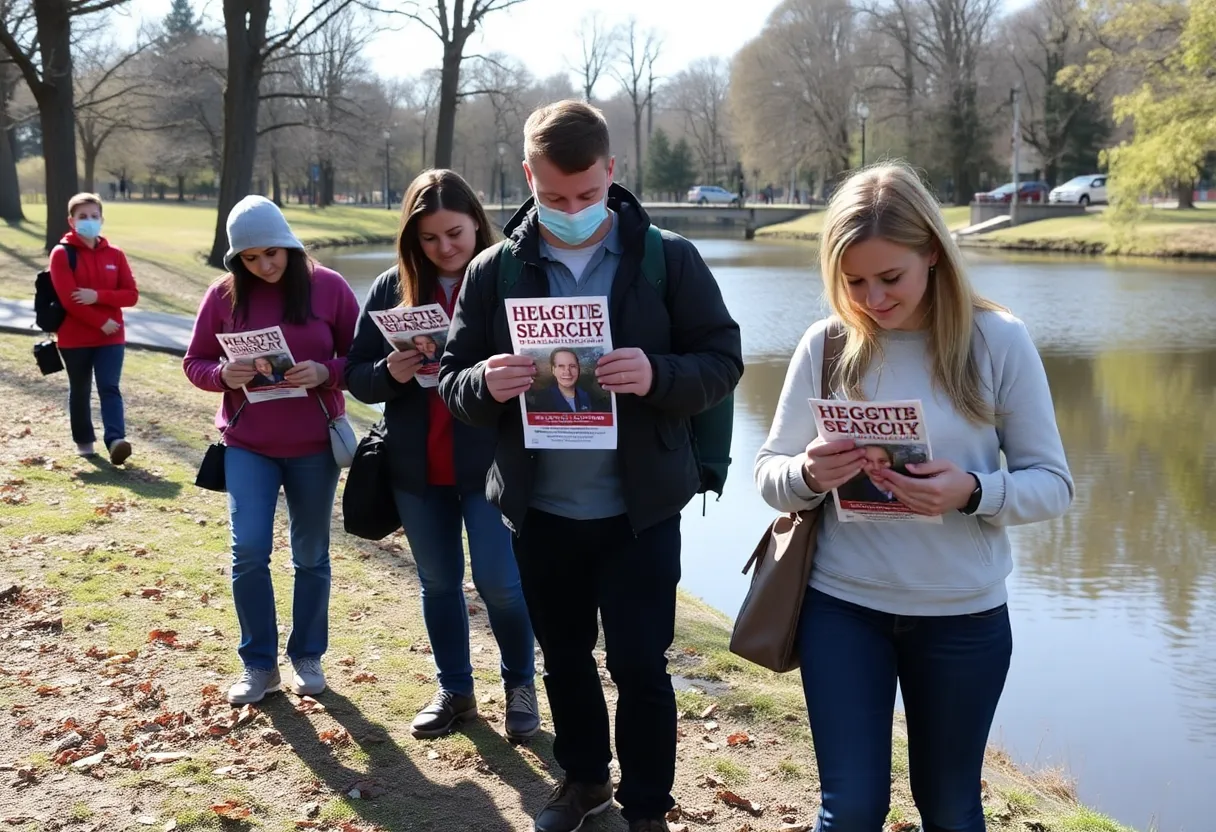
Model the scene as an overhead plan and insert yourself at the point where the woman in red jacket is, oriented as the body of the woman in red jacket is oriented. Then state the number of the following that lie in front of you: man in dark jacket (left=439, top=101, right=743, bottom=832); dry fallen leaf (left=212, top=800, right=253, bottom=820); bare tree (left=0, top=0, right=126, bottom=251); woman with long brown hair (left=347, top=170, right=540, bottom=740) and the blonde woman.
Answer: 4

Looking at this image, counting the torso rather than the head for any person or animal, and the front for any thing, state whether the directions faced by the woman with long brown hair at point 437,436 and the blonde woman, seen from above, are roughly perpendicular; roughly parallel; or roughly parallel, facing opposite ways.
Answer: roughly parallel

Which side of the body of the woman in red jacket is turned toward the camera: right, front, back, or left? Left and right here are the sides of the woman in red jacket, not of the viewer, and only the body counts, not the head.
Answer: front

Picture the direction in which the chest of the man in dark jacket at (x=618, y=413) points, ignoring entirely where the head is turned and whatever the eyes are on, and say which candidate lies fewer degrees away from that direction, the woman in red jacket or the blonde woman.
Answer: the blonde woman

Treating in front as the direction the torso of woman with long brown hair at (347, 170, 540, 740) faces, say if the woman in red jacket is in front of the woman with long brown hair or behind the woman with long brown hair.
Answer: behind

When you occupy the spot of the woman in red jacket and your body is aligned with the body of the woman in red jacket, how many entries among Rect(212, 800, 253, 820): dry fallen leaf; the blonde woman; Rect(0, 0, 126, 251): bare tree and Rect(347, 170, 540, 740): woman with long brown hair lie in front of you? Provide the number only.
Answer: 3

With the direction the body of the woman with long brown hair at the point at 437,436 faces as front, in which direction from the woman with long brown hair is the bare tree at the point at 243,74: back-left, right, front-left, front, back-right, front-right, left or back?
back

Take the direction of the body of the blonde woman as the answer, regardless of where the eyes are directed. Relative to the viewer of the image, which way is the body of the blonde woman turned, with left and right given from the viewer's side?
facing the viewer

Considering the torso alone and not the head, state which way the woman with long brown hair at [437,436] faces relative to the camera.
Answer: toward the camera

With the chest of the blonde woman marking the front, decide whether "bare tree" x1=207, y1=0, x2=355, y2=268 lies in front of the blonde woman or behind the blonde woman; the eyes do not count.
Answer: behind
